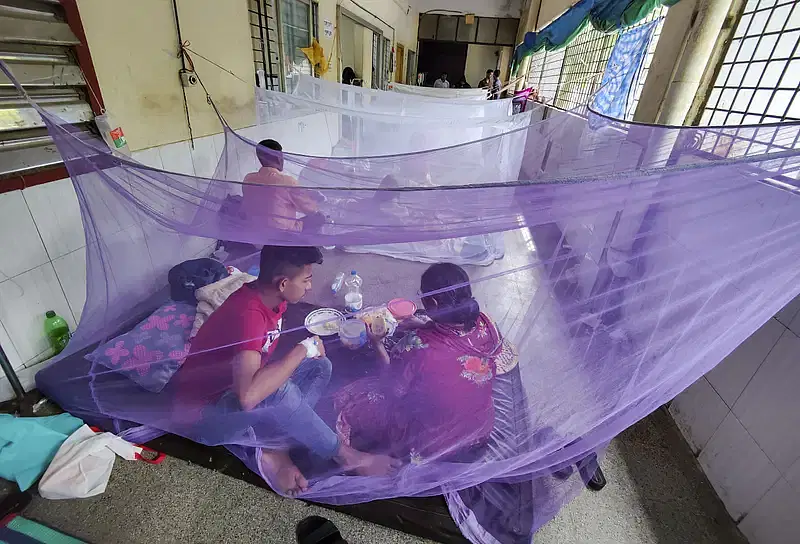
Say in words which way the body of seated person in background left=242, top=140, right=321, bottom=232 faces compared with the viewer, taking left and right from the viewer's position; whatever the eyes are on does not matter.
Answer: facing away from the viewer and to the right of the viewer

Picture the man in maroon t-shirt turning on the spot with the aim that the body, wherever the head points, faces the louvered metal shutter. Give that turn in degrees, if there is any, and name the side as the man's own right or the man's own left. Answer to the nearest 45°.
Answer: approximately 135° to the man's own left

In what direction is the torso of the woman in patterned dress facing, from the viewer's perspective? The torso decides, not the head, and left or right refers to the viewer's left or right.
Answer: facing away from the viewer and to the left of the viewer

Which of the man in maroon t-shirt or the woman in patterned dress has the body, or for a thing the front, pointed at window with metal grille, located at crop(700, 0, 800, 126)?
the man in maroon t-shirt

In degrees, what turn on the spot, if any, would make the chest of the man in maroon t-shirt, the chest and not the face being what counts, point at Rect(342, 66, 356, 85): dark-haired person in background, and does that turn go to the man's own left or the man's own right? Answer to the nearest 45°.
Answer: approximately 90° to the man's own left

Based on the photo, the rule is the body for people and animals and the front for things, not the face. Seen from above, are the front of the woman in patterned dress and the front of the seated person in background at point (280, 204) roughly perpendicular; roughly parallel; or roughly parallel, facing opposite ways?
roughly perpendicular

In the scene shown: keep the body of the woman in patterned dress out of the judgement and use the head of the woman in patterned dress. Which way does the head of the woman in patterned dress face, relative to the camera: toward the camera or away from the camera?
away from the camera

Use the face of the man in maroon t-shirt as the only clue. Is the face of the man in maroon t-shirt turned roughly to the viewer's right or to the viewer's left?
to the viewer's right

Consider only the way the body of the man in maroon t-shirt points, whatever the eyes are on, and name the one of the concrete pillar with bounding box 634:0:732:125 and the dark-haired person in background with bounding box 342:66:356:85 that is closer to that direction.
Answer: the concrete pillar

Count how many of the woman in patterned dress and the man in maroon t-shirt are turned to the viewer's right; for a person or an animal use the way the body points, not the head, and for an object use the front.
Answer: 1

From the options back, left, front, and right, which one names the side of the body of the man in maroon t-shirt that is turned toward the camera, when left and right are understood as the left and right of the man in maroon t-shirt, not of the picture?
right
